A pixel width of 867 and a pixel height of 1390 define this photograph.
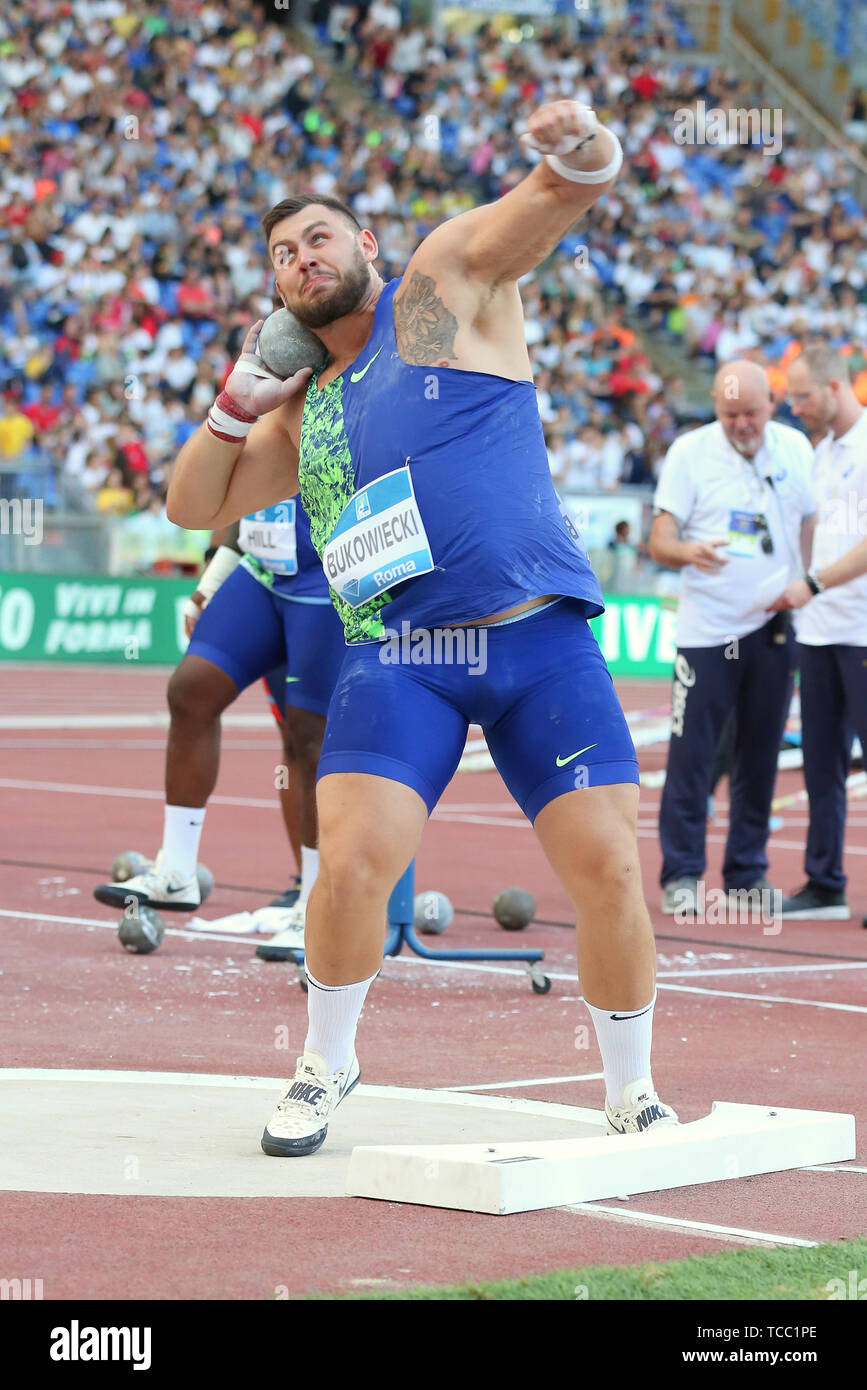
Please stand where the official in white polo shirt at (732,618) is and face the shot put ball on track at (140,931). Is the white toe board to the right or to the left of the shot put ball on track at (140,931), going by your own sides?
left

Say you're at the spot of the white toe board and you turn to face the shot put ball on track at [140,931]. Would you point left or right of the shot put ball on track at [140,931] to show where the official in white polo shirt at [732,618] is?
right

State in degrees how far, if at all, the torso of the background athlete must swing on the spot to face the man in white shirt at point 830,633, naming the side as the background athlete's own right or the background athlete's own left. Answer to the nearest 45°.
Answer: approximately 180°

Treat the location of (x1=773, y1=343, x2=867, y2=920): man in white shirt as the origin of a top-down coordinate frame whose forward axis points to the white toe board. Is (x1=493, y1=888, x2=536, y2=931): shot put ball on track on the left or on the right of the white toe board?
right

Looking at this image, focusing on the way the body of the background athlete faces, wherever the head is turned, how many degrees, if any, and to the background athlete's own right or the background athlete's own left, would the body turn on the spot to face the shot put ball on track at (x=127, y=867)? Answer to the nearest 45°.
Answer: approximately 90° to the background athlete's own right

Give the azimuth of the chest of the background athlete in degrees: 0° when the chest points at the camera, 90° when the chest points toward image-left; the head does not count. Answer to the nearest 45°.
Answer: approximately 45°

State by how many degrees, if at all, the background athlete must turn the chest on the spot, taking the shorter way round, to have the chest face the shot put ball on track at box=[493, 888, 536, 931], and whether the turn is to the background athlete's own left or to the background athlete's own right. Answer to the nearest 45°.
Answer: approximately 135° to the background athlete's own left
